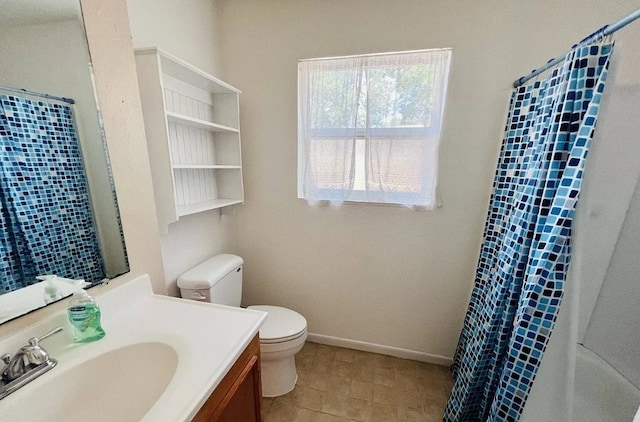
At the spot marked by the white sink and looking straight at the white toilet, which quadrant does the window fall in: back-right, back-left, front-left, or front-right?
front-right

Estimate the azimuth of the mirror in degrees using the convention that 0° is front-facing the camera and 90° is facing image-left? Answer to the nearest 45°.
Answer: approximately 315°

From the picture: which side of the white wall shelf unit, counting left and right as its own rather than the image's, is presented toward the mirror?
right

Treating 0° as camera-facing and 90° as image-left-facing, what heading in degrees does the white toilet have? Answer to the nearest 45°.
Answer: approximately 315°

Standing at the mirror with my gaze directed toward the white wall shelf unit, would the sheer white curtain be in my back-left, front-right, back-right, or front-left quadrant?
front-right

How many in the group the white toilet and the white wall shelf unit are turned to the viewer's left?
0

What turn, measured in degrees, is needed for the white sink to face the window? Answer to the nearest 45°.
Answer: approximately 45° to its left

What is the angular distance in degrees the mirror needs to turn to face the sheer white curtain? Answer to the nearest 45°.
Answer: approximately 45° to its left

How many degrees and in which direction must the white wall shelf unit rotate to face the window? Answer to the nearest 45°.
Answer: approximately 45° to its left

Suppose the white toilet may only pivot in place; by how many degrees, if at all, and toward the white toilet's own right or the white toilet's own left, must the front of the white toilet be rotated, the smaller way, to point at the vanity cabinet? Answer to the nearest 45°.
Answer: approximately 45° to the white toilet's own right

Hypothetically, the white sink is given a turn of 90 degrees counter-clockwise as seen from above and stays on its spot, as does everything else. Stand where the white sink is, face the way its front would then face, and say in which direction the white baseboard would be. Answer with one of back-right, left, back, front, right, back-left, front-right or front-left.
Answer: front-right

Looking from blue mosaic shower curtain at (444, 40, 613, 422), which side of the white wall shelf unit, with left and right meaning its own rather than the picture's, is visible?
front

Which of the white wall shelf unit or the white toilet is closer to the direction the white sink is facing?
the white toilet

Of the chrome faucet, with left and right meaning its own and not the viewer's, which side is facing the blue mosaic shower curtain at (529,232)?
front

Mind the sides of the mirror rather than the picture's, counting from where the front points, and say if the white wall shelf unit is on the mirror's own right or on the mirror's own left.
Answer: on the mirror's own left
